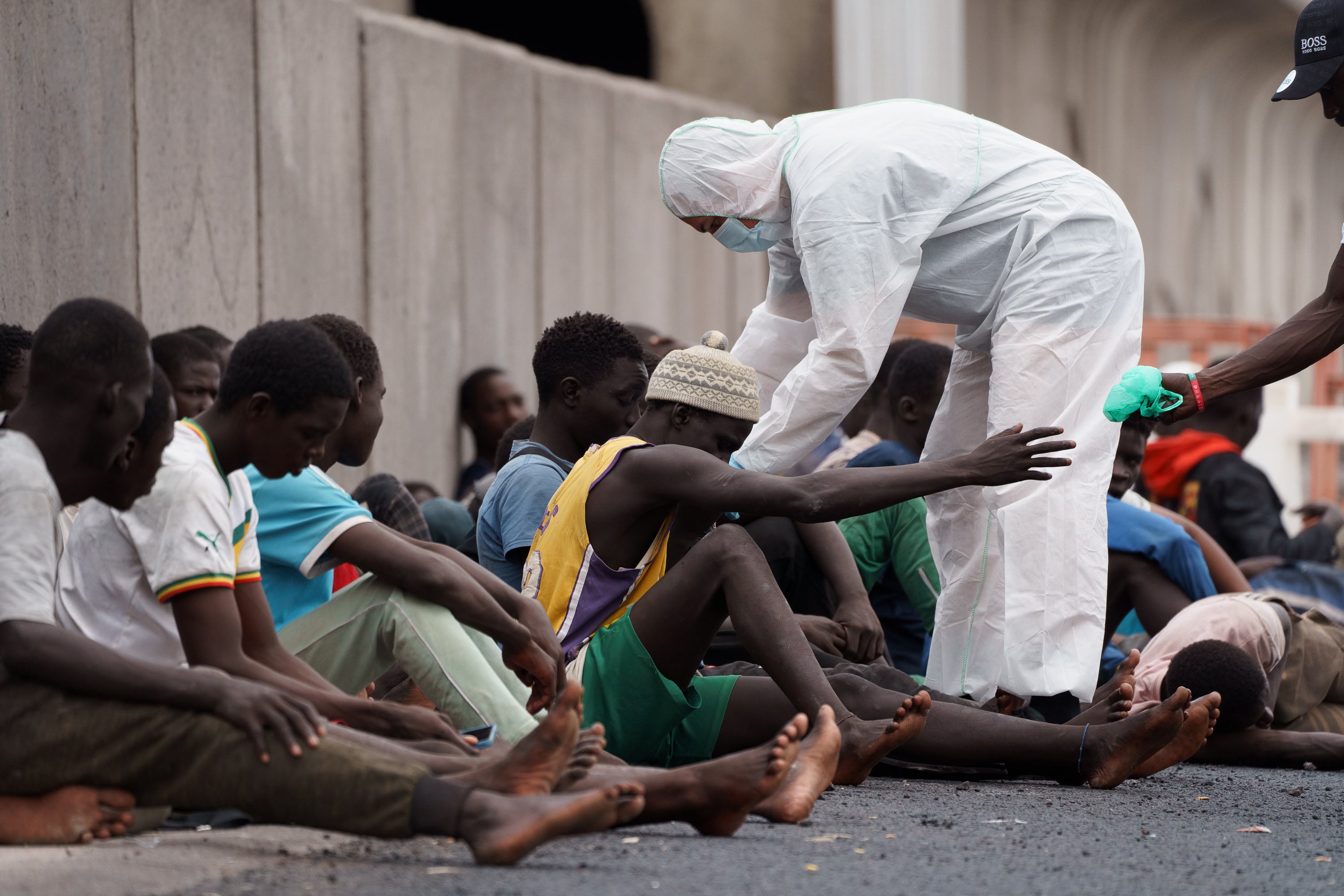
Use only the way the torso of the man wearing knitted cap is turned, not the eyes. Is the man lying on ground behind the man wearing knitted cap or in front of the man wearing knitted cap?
in front

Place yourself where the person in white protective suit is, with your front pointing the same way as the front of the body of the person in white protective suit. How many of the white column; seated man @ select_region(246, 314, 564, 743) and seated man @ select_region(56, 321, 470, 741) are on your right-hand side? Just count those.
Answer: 1

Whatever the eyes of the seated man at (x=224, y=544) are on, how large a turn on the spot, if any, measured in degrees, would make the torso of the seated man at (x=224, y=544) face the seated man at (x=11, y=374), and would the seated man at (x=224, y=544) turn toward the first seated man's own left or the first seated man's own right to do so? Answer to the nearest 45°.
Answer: approximately 135° to the first seated man's own left

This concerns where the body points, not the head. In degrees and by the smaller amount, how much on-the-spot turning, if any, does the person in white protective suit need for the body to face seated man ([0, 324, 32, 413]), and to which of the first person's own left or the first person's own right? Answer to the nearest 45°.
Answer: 0° — they already face them

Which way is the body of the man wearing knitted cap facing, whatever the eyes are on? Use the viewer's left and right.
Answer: facing to the right of the viewer

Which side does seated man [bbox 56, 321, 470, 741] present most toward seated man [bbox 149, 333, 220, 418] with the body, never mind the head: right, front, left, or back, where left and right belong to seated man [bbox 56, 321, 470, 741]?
left

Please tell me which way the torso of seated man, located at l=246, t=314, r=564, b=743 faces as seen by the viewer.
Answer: to the viewer's right

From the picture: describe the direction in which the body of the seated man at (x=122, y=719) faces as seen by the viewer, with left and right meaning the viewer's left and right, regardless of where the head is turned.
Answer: facing to the right of the viewer

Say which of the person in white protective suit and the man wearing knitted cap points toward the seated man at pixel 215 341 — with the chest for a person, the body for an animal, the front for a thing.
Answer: the person in white protective suit

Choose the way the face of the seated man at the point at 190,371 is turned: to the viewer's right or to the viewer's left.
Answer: to the viewer's right

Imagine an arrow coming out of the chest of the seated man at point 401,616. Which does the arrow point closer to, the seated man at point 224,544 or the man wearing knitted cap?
the man wearing knitted cap

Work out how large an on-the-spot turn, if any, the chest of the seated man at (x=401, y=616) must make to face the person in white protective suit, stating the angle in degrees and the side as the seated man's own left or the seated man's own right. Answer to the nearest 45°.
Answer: approximately 45° to the seated man's own left

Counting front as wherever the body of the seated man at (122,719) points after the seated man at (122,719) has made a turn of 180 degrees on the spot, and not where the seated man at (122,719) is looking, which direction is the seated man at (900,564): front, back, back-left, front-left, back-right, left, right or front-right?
back-right

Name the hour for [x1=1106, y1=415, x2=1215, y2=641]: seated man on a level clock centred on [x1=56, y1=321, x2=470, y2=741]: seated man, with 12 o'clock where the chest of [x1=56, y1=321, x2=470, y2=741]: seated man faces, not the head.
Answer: [x1=1106, y1=415, x2=1215, y2=641]: seated man is roughly at 11 o'clock from [x1=56, y1=321, x2=470, y2=741]: seated man.

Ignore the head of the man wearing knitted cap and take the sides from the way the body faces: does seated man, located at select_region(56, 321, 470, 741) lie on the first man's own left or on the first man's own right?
on the first man's own right

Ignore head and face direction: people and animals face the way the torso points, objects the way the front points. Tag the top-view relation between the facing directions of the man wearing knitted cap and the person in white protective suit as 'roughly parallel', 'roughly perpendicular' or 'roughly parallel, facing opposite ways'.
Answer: roughly parallel, facing opposite ways

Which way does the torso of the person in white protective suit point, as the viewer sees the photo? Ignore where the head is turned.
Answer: to the viewer's left
